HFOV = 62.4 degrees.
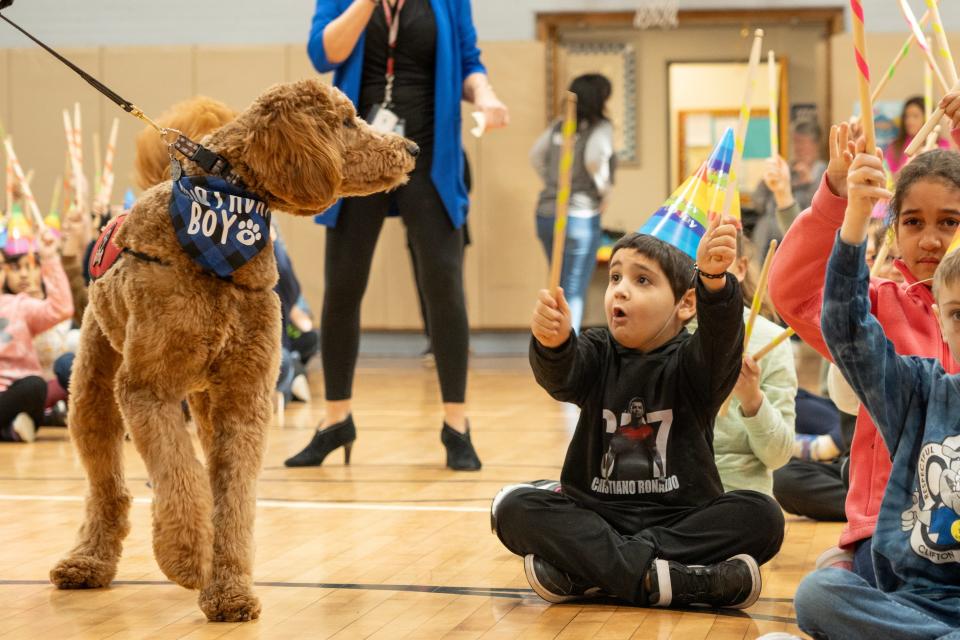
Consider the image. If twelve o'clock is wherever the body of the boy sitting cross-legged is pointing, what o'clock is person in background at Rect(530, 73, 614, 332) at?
The person in background is roughly at 6 o'clock from the boy sitting cross-legged.

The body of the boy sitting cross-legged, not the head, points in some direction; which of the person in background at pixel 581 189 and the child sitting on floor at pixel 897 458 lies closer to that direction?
the child sitting on floor

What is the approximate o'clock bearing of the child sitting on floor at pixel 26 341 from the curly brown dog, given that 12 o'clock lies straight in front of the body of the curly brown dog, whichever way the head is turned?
The child sitting on floor is roughly at 7 o'clock from the curly brown dog.

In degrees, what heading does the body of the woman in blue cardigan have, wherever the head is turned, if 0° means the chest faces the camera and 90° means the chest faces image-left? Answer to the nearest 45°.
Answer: approximately 0°

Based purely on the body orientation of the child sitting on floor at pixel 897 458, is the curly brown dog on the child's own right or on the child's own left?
on the child's own right

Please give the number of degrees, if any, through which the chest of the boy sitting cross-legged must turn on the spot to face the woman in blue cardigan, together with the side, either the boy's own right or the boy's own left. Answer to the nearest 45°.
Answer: approximately 135° to the boy's own right

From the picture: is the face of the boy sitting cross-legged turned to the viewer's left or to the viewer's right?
to the viewer's left
